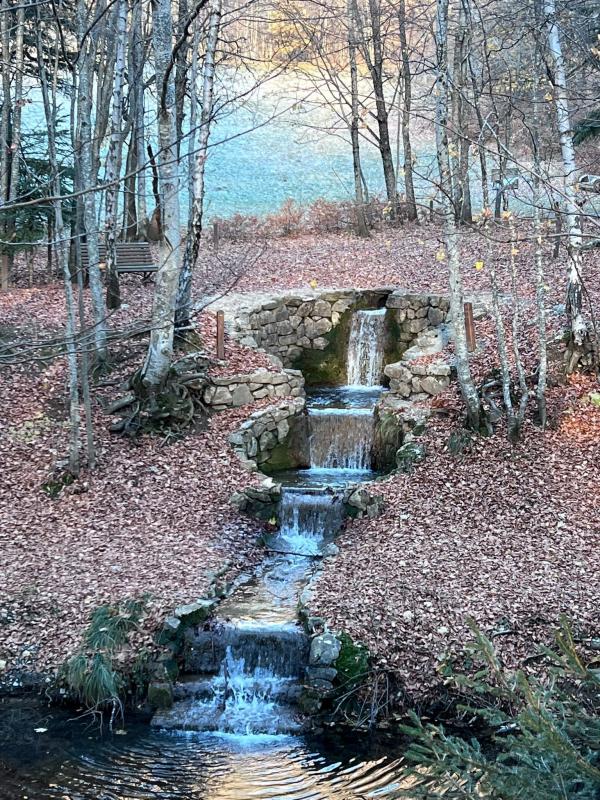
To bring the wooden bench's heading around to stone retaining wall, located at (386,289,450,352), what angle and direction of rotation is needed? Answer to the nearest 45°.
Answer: approximately 45° to its left

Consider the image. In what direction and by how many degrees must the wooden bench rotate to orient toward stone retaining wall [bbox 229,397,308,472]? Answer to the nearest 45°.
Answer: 0° — it already faces it

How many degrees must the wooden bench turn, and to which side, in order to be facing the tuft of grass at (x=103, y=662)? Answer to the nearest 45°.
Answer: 0° — it already faces it

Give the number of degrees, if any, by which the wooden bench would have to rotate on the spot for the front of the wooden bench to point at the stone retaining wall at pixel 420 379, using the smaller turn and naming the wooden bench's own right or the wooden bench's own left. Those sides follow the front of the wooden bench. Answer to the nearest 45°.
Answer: approximately 45° to the wooden bench's own left

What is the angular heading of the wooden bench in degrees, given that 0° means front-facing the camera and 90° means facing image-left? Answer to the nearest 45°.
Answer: approximately 0°

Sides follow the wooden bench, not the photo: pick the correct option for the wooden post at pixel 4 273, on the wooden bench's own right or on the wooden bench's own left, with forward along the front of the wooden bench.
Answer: on the wooden bench's own right

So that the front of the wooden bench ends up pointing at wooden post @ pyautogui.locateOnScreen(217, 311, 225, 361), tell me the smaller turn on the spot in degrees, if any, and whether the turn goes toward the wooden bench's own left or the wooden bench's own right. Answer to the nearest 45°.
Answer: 0° — it already faces it

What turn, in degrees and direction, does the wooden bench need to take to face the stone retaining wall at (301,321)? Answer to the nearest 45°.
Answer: approximately 45° to its left
